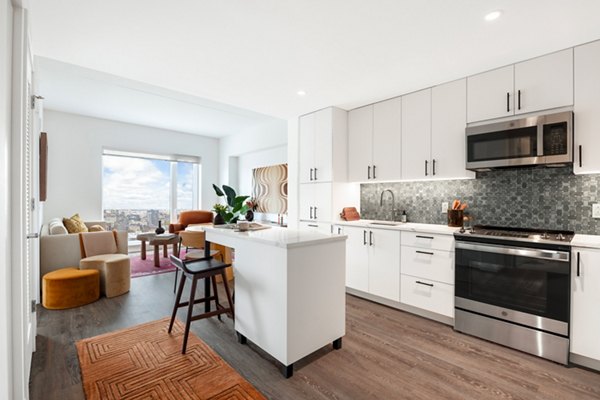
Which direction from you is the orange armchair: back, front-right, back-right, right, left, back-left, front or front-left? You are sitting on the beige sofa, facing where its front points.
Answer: front-left

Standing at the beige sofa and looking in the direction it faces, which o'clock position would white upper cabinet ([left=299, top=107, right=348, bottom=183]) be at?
The white upper cabinet is roughly at 1 o'clock from the beige sofa.

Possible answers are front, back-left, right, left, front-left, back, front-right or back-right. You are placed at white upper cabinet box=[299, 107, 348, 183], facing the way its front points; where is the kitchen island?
front-left

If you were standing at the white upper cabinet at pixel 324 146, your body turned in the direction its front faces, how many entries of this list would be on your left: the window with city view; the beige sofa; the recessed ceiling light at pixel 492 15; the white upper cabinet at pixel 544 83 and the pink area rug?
2

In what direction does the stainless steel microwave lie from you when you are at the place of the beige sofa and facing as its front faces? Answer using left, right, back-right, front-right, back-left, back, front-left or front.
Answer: front-right

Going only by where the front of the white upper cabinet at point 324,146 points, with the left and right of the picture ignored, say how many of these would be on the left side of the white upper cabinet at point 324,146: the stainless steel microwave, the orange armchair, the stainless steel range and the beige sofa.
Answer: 2

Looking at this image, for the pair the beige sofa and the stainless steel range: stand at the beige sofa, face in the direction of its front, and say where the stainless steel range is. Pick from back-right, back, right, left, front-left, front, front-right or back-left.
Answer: front-right

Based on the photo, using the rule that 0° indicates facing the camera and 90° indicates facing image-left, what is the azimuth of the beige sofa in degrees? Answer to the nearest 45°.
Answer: approximately 270°

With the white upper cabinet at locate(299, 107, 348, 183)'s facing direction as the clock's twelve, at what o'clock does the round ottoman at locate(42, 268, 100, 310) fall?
The round ottoman is roughly at 1 o'clock from the white upper cabinet.

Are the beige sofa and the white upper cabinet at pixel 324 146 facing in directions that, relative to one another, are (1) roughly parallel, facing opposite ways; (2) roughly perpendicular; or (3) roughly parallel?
roughly parallel, facing opposite ways

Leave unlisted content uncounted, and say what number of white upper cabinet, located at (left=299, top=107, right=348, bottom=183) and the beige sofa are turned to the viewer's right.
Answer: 1

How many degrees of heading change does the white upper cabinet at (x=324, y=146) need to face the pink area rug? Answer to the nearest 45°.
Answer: approximately 45° to its right

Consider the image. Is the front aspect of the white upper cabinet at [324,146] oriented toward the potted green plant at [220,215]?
yes

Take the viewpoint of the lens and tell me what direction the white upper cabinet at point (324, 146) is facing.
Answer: facing the viewer and to the left of the viewer
